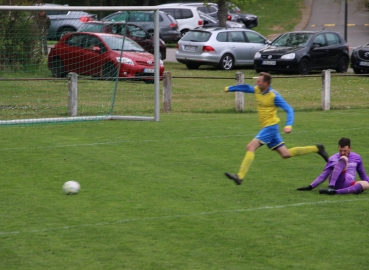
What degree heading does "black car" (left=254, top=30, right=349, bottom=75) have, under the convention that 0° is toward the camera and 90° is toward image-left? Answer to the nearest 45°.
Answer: approximately 45°

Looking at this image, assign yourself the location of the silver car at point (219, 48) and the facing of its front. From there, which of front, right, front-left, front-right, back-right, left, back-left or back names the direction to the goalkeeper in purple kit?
back-right

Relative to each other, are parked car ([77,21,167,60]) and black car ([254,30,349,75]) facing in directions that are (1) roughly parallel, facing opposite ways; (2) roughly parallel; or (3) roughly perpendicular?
roughly perpendicular

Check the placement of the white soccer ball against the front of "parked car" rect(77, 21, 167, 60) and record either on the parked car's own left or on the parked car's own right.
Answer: on the parked car's own right

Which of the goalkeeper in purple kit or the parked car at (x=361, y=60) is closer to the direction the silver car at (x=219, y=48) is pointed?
the parked car

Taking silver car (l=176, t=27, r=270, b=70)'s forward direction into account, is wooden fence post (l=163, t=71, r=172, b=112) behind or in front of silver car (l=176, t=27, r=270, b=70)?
behind
